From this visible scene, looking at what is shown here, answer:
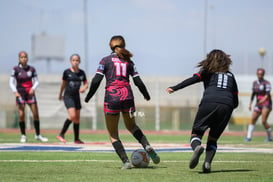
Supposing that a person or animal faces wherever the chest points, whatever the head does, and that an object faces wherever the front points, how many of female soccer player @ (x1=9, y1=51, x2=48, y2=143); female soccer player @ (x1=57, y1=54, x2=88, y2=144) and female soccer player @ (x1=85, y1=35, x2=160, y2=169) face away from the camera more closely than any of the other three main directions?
1

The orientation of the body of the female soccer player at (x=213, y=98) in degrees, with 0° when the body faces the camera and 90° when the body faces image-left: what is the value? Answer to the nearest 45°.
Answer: approximately 180°

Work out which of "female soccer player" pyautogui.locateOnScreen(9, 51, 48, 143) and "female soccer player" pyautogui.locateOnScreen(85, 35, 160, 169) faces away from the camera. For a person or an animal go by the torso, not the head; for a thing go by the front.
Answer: "female soccer player" pyautogui.locateOnScreen(85, 35, 160, 169)

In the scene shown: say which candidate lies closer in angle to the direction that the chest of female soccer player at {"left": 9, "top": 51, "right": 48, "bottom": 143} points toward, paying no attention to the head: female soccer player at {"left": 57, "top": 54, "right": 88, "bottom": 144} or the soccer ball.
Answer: the soccer ball

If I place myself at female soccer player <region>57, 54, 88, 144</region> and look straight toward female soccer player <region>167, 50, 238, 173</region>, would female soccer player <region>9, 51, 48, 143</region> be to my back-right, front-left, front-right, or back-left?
back-right

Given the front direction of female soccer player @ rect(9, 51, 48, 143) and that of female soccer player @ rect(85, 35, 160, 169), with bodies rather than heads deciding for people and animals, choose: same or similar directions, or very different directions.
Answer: very different directions

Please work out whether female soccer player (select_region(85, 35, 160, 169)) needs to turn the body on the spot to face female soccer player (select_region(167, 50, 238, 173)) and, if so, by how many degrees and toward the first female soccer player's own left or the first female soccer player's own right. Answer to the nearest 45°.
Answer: approximately 90° to the first female soccer player's own right

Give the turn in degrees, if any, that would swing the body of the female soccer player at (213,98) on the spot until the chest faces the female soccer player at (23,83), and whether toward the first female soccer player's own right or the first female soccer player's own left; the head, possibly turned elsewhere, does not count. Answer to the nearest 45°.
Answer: approximately 45° to the first female soccer player's own left

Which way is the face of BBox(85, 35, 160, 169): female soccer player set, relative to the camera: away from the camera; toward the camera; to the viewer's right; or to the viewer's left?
away from the camera

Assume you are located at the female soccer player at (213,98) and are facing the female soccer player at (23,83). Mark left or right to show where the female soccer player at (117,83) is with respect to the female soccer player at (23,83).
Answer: left

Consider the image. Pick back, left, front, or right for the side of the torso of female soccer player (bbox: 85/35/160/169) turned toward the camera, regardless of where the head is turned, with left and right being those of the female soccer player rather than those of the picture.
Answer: back

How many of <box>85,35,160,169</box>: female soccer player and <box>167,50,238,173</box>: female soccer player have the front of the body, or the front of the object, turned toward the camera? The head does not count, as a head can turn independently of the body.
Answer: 0

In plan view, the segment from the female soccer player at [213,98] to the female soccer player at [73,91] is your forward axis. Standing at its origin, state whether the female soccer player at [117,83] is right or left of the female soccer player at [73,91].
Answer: left

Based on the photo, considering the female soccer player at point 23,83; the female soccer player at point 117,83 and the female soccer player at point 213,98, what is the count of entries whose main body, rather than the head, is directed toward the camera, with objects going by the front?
1

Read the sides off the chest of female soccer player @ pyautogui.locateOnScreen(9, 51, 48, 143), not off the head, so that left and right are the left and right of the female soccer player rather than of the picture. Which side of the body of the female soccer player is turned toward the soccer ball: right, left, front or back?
front

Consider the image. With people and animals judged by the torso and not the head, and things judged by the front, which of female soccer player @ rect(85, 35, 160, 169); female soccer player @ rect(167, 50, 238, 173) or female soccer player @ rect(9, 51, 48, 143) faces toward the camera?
female soccer player @ rect(9, 51, 48, 143)
